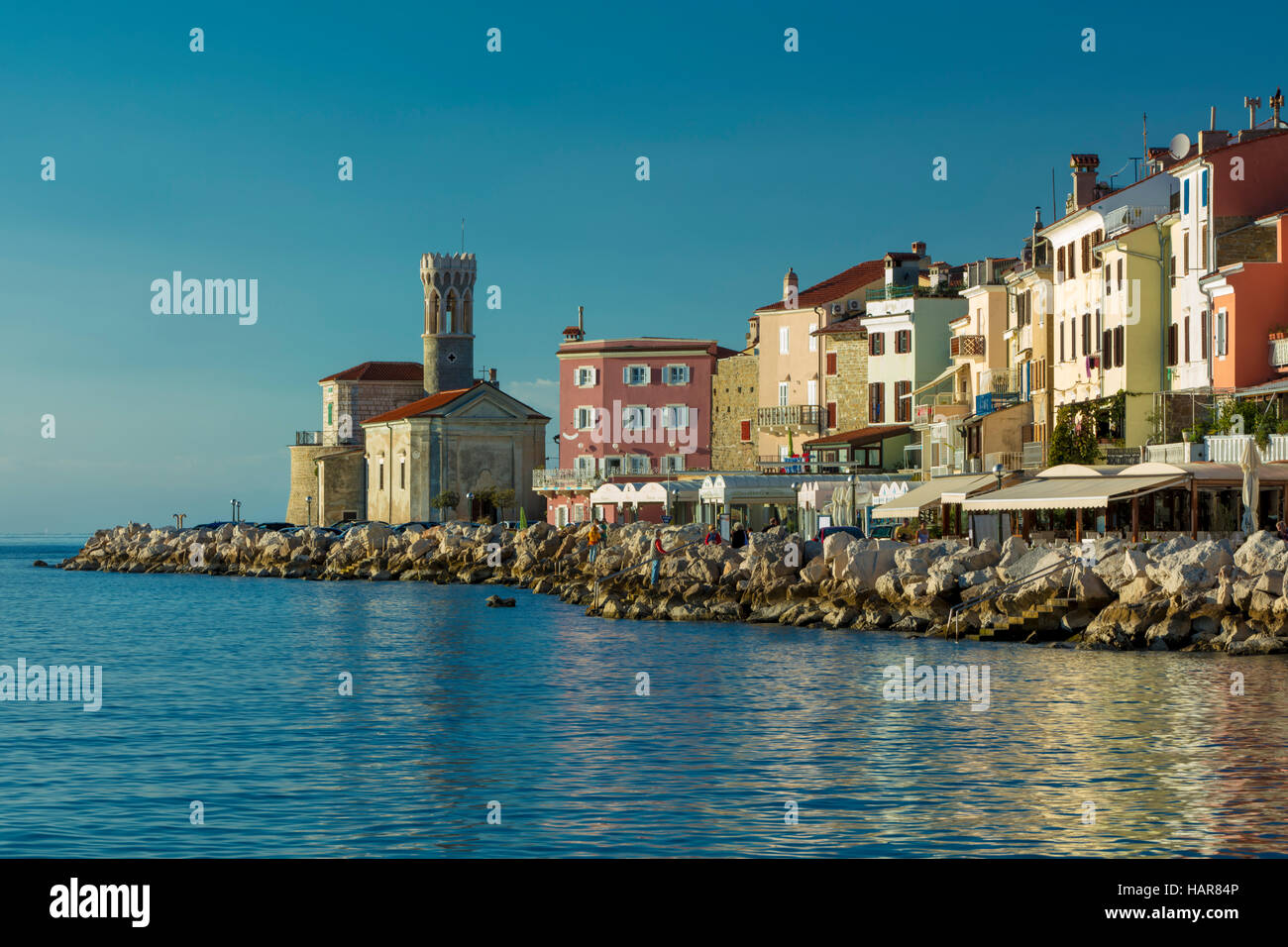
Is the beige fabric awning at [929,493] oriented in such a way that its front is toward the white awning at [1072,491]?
no

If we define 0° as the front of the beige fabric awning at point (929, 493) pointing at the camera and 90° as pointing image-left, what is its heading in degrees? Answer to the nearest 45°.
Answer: approximately 45°

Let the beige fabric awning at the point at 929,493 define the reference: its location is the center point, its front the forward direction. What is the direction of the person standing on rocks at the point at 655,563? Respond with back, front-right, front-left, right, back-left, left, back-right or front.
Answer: front-right

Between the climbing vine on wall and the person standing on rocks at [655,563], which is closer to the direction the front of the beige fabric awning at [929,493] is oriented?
the person standing on rocks

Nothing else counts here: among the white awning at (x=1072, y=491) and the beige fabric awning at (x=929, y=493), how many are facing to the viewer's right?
0

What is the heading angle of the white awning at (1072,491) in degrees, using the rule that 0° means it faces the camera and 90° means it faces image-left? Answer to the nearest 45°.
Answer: approximately 45°

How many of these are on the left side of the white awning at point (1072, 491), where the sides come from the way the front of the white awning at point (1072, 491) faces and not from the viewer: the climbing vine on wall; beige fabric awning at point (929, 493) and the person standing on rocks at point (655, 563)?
0

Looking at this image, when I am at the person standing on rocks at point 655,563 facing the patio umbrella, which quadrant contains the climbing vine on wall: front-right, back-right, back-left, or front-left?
front-left

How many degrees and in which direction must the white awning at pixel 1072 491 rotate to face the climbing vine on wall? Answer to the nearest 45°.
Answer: approximately 135° to its right

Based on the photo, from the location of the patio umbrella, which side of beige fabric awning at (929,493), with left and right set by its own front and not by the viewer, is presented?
left

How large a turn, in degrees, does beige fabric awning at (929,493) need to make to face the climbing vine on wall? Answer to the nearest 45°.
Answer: approximately 135° to its left

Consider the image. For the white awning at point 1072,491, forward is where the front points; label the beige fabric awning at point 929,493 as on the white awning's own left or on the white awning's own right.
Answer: on the white awning's own right

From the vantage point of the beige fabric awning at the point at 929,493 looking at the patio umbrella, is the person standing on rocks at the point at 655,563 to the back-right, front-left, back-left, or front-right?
back-right

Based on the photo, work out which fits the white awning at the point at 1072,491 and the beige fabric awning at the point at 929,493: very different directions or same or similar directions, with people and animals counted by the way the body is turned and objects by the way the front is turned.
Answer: same or similar directions

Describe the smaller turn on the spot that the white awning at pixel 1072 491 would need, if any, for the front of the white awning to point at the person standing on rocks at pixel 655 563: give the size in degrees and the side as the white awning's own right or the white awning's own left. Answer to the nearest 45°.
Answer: approximately 90° to the white awning's own right

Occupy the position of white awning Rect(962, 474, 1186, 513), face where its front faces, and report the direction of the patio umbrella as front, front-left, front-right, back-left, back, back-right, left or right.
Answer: left
